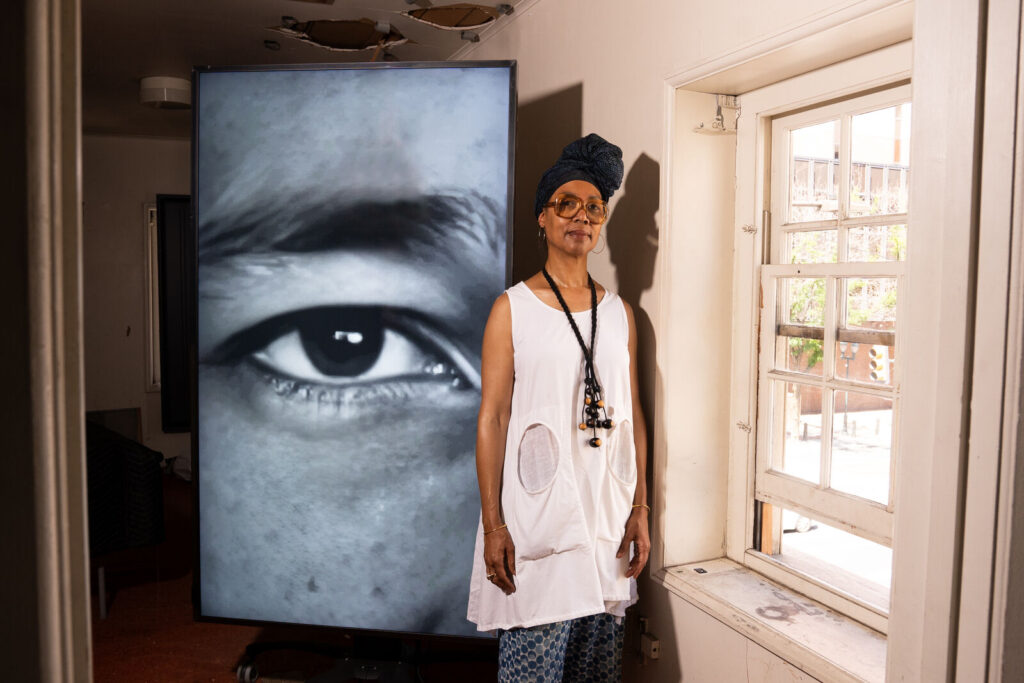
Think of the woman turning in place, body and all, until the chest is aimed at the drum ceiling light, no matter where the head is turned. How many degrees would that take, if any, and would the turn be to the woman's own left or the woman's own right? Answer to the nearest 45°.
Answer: approximately 180°

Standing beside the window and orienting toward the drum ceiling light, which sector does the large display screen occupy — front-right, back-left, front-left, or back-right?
front-left

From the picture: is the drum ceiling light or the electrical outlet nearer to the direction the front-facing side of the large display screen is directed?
the electrical outlet

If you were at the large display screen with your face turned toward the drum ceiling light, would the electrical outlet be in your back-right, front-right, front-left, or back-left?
back-right

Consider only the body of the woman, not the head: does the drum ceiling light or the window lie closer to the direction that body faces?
the window

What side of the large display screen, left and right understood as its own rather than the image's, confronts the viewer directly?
front

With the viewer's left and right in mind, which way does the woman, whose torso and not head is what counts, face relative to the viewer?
facing the viewer and to the right of the viewer

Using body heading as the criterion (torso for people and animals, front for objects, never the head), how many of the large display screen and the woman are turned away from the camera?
0

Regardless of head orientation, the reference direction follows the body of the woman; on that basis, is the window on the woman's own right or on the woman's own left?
on the woman's own left
